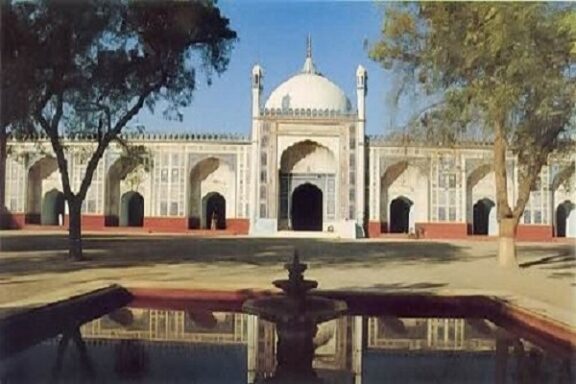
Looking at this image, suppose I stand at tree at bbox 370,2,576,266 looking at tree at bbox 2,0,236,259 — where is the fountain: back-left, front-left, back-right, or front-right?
front-left

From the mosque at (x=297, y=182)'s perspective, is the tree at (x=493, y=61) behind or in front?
in front

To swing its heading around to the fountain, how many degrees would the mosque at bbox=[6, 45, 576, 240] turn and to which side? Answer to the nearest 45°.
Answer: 0° — it already faces it

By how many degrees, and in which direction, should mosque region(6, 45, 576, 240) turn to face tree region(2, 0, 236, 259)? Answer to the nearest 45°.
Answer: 0° — it already faces it

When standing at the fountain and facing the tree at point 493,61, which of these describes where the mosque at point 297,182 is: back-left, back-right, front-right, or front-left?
front-left

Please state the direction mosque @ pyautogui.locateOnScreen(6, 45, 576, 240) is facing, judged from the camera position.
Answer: facing the viewer

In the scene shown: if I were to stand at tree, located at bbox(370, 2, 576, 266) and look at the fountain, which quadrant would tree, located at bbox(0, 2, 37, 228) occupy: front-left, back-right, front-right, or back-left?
front-right
